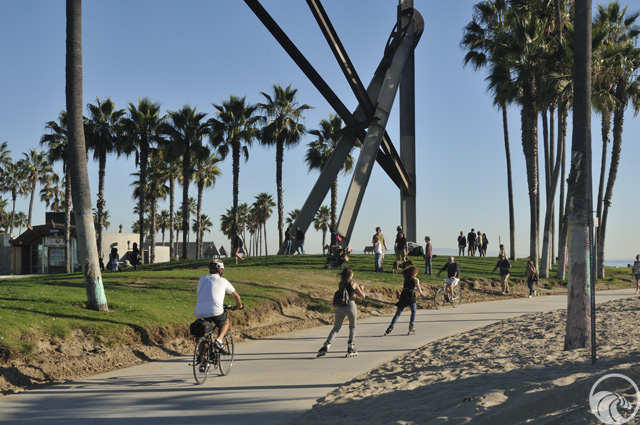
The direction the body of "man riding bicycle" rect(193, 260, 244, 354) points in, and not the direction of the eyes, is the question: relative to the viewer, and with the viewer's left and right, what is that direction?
facing away from the viewer and to the right of the viewer

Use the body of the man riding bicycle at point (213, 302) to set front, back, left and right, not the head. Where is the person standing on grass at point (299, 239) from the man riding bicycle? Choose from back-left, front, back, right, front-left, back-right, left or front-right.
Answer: front-left

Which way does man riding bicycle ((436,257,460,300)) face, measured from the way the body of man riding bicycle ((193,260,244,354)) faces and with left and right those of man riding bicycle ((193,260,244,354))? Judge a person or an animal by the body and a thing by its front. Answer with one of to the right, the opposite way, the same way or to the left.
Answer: the opposite way

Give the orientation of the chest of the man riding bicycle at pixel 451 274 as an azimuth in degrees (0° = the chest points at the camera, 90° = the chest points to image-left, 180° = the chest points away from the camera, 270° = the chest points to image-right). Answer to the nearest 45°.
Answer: approximately 45°

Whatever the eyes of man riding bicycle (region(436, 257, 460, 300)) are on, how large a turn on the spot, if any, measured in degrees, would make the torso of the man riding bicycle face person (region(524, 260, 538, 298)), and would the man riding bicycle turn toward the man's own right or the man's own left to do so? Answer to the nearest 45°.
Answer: approximately 180°

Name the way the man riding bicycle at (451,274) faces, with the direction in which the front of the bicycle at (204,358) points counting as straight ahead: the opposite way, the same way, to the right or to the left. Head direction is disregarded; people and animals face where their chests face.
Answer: the opposite way

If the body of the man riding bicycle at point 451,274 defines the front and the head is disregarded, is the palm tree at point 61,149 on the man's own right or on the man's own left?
on the man's own right

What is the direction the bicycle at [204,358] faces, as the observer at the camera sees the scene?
facing away from the viewer and to the right of the viewer

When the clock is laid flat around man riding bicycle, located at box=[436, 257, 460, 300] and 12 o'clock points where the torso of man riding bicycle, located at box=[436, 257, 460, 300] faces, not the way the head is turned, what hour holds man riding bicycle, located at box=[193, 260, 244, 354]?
man riding bicycle, located at box=[193, 260, 244, 354] is roughly at 11 o'clock from man riding bicycle, located at box=[436, 257, 460, 300].

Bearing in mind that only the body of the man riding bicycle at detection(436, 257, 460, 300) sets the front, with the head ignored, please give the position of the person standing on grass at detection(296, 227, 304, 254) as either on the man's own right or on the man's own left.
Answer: on the man's own right
